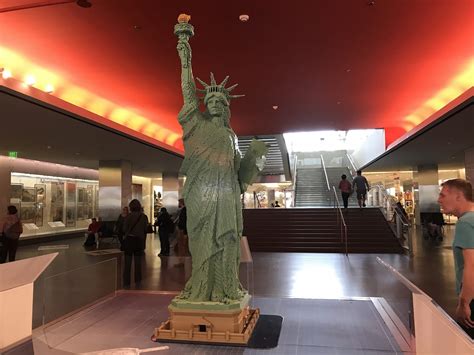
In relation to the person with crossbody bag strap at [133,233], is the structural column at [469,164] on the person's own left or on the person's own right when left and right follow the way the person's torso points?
on the person's own right

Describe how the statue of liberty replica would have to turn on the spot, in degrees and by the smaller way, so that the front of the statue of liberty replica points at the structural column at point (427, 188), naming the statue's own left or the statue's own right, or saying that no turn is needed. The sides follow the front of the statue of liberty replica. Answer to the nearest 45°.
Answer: approximately 135° to the statue's own left

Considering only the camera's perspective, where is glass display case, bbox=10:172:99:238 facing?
facing the viewer and to the right of the viewer

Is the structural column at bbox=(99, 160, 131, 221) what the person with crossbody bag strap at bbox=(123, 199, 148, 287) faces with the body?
yes

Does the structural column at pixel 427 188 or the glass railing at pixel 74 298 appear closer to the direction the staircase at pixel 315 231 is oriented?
the glass railing

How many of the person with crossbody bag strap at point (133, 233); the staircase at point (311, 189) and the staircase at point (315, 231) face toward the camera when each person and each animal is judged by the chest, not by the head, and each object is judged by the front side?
2

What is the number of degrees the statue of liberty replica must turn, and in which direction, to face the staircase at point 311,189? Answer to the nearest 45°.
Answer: approximately 180°

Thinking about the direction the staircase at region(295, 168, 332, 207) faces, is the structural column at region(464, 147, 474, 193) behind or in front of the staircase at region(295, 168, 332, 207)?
in front

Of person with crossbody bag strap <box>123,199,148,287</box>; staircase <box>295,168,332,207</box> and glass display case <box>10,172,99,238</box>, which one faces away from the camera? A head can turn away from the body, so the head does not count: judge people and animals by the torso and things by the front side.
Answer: the person with crossbody bag strap

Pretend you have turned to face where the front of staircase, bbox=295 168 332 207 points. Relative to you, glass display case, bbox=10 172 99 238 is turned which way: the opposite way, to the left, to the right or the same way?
to the left

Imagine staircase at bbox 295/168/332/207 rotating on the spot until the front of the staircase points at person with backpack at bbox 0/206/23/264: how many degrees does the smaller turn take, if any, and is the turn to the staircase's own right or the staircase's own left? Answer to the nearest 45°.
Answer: approximately 45° to the staircase's own right

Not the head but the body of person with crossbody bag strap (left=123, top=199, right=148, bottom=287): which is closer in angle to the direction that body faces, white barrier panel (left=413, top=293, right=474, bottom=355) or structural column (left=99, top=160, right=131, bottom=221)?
the structural column

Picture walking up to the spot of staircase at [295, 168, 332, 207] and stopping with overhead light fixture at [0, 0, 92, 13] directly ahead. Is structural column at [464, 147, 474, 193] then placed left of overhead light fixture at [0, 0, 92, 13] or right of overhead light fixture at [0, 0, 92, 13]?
left

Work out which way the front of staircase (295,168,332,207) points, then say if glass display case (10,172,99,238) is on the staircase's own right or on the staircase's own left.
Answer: on the staircase's own right

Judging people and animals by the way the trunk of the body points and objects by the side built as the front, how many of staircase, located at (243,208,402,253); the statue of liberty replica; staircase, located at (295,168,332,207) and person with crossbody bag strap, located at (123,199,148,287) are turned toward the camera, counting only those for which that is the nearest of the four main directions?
3

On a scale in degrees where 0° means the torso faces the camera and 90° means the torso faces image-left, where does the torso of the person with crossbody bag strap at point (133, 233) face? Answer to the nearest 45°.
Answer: approximately 180°

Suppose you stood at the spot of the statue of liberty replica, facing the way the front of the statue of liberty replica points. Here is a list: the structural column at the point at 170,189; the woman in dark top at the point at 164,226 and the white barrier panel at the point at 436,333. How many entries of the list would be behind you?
2

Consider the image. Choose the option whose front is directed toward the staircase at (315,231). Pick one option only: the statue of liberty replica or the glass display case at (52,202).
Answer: the glass display case

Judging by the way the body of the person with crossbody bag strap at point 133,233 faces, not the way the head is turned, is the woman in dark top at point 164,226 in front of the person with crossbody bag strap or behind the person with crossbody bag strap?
in front
